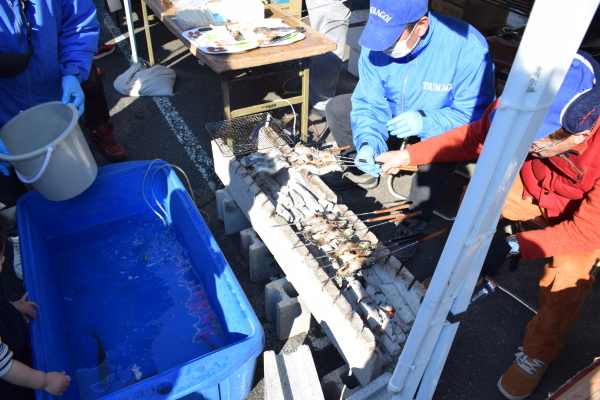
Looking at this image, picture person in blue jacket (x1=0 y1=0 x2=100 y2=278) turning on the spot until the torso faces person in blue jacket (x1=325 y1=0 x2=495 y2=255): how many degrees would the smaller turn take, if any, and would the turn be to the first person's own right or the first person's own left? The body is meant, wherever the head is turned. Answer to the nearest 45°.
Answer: approximately 45° to the first person's own left

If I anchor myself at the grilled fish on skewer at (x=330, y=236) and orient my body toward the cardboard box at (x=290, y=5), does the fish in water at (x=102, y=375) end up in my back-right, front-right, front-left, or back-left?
back-left

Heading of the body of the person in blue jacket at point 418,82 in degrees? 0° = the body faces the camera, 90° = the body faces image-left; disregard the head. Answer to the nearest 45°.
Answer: approximately 45°

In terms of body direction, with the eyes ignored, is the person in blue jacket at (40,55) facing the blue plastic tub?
yes

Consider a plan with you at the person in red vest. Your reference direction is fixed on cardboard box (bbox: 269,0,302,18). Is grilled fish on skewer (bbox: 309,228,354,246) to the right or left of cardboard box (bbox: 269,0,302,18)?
left

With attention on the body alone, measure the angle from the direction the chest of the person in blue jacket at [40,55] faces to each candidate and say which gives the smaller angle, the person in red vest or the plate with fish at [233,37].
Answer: the person in red vest

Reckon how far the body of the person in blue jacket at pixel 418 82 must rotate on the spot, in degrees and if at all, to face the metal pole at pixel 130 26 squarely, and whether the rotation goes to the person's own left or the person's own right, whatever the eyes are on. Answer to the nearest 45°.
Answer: approximately 90° to the person's own right

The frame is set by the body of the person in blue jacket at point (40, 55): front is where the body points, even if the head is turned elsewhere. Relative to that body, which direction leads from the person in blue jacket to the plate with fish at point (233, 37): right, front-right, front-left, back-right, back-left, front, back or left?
left
